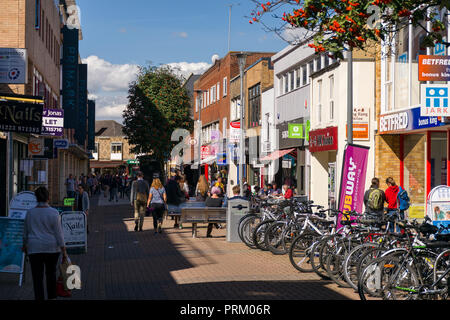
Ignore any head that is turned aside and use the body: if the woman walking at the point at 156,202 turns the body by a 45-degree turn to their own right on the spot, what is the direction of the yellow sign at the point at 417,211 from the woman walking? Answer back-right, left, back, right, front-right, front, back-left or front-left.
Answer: front-right

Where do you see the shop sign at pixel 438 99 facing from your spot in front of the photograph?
facing the viewer

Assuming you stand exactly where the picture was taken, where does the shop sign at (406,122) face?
facing the viewer and to the left of the viewer

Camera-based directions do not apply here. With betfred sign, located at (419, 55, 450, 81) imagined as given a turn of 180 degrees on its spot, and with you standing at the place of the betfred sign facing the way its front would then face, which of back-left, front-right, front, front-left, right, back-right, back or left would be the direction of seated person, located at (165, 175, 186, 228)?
front-left

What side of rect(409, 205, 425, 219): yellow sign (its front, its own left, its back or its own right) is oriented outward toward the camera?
front

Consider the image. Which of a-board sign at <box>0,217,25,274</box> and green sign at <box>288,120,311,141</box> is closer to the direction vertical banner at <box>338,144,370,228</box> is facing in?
the a-board sign

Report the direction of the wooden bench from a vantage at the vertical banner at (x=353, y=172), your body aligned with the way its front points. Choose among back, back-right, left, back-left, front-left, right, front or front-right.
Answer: back-right

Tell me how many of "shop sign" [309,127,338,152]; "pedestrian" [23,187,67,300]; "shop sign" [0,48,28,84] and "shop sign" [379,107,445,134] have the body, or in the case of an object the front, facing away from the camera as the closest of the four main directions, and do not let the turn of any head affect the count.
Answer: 1

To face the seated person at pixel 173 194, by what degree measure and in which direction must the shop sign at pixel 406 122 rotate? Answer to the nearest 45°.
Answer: approximately 45° to its right
